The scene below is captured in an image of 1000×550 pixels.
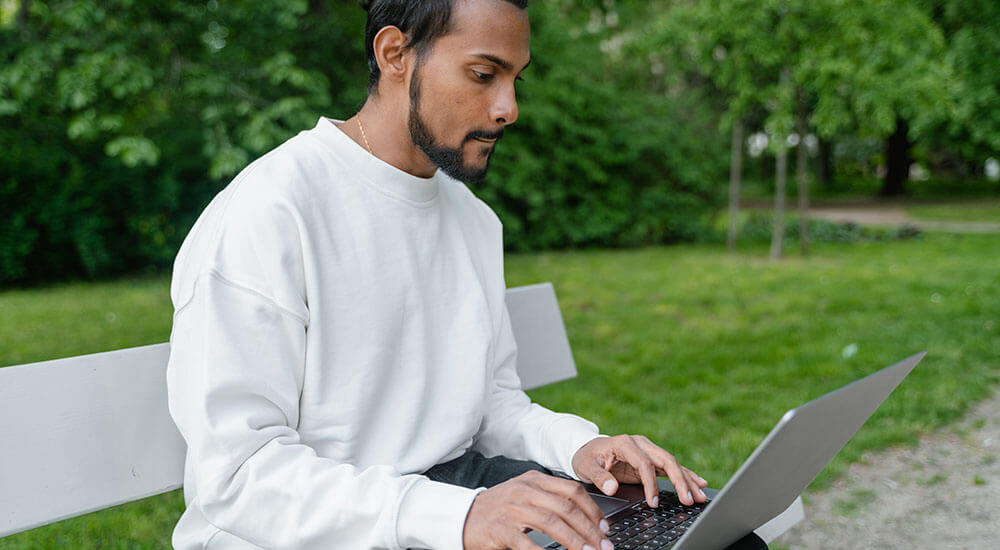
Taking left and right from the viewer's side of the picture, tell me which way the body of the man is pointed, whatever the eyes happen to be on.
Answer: facing the viewer and to the right of the viewer

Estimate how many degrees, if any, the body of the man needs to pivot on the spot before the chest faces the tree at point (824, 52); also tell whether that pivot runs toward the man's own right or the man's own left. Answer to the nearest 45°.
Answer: approximately 90° to the man's own left
